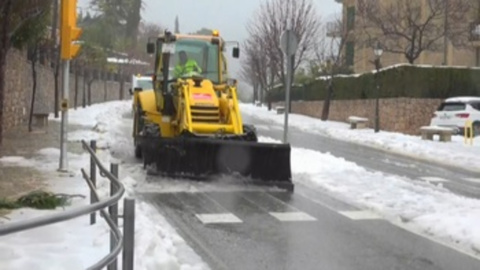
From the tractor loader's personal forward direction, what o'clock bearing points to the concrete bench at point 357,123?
The concrete bench is roughly at 8 o'clock from the tractor loader.

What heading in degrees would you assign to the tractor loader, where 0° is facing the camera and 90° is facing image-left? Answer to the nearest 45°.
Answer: approximately 315°

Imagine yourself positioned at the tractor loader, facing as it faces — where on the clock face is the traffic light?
The traffic light is roughly at 4 o'clock from the tractor loader.

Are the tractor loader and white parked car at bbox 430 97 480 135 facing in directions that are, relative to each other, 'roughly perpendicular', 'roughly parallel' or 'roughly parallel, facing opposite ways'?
roughly perpendicular

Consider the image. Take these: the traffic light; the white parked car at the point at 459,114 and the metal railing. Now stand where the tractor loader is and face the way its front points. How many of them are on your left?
1

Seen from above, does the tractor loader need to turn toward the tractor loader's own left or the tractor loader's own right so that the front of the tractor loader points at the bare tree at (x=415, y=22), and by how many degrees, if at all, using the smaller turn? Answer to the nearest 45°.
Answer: approximately 90° to the tractor loader's own left

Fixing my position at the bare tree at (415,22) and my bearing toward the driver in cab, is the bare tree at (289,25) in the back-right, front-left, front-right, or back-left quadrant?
back-right

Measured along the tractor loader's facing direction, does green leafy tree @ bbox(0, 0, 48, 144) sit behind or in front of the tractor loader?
behind

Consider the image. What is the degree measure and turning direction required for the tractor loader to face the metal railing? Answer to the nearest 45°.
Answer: approximately 45° to its right
